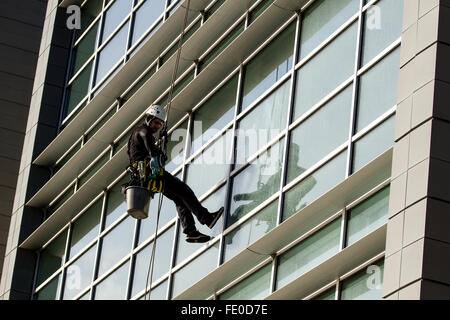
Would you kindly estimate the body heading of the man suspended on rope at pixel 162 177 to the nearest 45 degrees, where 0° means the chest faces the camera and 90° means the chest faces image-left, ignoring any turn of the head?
approximately 270°

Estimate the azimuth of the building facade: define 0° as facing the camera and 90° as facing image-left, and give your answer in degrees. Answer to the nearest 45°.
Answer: approximately 45°
